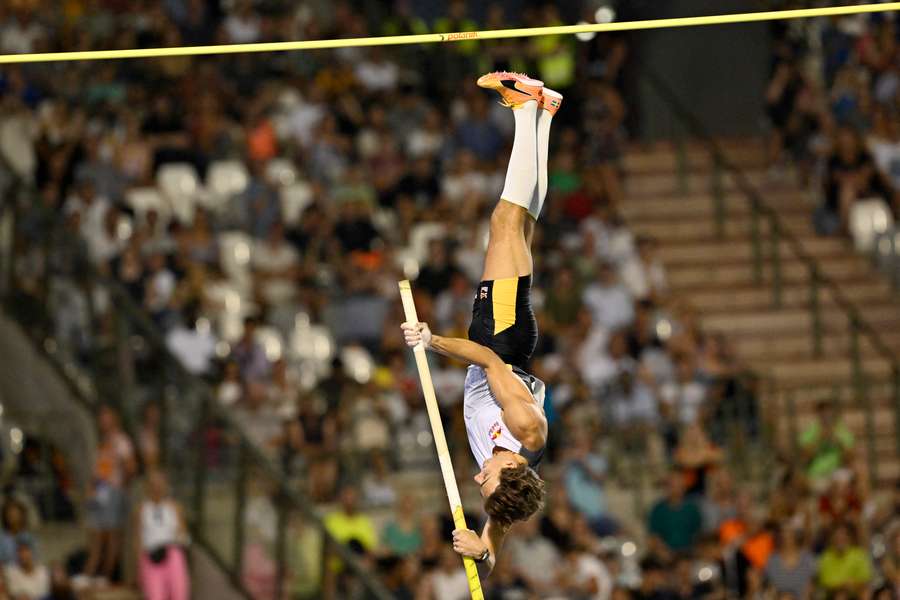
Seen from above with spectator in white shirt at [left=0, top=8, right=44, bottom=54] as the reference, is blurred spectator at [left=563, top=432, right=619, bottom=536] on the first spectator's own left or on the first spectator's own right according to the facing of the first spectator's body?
on the first spectator's own left

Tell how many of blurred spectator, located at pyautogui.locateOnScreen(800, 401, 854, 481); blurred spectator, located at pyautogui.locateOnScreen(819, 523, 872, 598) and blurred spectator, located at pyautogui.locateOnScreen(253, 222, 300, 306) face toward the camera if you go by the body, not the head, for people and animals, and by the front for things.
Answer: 3

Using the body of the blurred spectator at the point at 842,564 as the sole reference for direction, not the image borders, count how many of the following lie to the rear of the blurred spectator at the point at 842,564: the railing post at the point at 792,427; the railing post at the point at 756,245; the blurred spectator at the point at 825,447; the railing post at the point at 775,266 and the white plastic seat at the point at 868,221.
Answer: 5

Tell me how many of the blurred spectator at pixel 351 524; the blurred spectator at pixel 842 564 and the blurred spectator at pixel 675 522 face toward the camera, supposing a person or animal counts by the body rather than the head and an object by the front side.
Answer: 3

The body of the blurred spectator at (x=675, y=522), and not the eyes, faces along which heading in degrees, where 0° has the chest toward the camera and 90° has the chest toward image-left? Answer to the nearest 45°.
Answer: approximately 0°

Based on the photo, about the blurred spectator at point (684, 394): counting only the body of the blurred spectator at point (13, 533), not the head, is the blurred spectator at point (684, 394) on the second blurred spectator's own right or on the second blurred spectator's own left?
on the second blurred spectator's own left

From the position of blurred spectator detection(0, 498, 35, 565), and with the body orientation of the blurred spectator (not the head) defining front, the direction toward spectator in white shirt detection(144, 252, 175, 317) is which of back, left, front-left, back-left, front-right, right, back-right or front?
back-left
